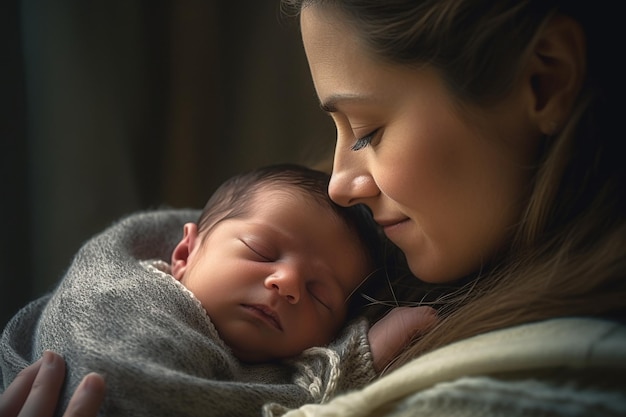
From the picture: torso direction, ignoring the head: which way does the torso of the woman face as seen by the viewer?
to the viewer's left
